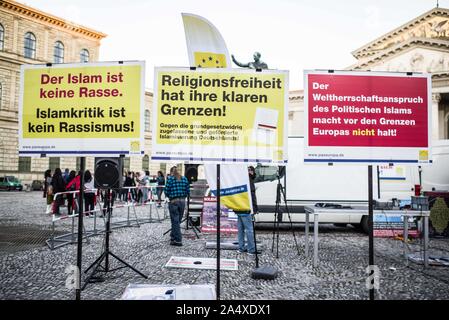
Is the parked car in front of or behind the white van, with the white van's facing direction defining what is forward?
in front

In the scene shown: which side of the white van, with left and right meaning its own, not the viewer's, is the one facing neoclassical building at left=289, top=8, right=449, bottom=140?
right

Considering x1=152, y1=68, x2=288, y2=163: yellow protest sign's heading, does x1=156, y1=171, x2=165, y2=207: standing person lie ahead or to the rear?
to the rear

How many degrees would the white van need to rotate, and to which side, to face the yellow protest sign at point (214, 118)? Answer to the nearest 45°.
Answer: approximately 90° to its left

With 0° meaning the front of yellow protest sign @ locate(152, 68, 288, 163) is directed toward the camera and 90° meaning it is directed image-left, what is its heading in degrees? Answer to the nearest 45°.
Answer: approximately 0°

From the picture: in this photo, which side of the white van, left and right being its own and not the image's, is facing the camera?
left

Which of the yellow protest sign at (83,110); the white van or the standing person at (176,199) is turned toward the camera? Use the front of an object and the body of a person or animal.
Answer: the yellow protest sign

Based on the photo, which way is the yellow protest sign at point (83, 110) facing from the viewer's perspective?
toward the camera

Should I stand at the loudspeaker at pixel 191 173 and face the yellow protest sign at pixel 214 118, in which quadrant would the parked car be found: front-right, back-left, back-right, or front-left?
back-right

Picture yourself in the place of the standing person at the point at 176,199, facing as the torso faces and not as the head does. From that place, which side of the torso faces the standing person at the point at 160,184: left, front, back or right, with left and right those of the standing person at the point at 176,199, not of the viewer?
front
